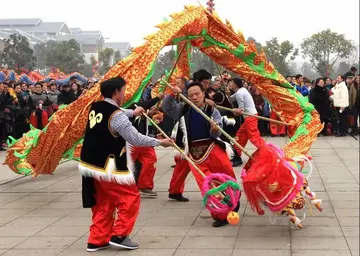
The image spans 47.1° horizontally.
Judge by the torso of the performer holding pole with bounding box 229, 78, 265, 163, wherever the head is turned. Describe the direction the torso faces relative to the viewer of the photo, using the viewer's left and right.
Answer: facing to the left of the viewer

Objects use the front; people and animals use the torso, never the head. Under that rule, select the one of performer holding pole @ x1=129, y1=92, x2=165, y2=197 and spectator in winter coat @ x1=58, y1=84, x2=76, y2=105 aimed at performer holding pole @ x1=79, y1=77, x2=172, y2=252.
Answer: the spectator in winter coat

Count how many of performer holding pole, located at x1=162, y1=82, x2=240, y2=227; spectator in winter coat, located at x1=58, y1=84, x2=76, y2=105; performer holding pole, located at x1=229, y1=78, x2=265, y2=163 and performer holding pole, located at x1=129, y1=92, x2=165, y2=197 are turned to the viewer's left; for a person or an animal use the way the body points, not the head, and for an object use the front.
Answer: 1

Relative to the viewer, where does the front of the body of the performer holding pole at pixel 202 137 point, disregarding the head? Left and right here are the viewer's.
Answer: facing the viewer

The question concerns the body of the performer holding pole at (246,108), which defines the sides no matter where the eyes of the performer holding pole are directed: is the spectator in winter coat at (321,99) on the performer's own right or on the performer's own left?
on the performer's own right

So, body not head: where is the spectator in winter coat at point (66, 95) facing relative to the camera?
toward the camera

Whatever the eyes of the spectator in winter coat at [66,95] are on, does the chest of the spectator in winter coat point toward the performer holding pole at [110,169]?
yes

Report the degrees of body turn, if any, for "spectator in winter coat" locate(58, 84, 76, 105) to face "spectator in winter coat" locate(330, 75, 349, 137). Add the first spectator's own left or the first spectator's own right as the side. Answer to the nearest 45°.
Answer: approximately 90° to the first spectator's own left

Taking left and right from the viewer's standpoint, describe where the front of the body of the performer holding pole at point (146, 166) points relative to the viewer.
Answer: facing to the right of the viewer

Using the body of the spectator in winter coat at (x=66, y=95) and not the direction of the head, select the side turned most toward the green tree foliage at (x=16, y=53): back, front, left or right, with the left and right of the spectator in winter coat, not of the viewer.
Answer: back

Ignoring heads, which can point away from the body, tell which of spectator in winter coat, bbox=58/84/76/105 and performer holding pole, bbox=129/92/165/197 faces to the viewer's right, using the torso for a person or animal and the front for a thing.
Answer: the performer holding pole
